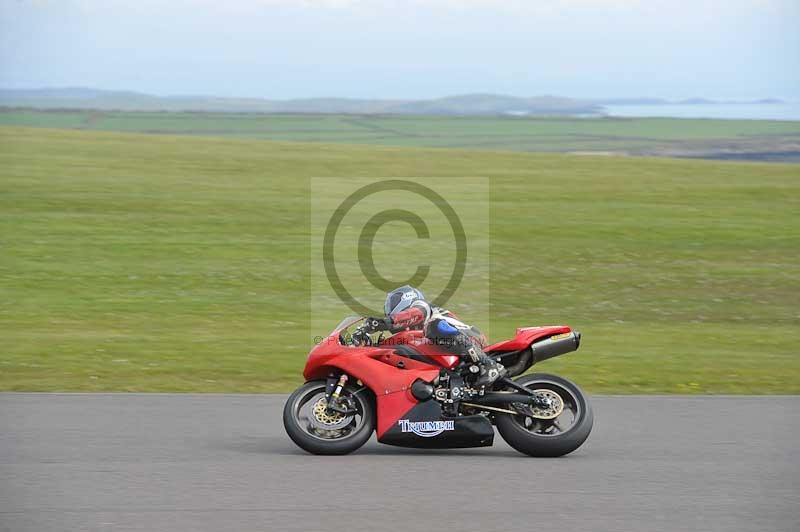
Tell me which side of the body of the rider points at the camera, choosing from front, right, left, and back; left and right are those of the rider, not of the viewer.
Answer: left

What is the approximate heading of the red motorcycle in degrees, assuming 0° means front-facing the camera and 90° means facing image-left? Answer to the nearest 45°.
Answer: approximately 90°
